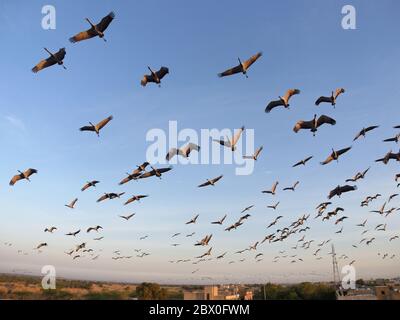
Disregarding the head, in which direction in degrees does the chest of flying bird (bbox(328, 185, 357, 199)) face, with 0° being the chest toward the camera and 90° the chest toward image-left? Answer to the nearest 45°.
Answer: approximately 45°

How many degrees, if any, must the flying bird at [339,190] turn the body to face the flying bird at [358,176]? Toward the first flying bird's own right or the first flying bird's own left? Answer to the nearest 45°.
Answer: approximately 135° to the first flying bird's own right

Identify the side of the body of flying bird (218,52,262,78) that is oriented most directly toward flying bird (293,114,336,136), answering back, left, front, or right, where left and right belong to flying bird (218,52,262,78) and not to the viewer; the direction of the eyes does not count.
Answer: back

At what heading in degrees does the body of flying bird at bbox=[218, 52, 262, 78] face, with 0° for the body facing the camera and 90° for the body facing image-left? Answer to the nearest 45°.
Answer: approximately 45°

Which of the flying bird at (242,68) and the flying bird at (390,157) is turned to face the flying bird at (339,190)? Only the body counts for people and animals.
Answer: the flying bird at (390,157)
